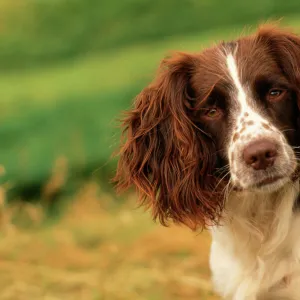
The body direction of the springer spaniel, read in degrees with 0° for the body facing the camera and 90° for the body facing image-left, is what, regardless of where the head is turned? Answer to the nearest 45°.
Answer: approximately 0°
